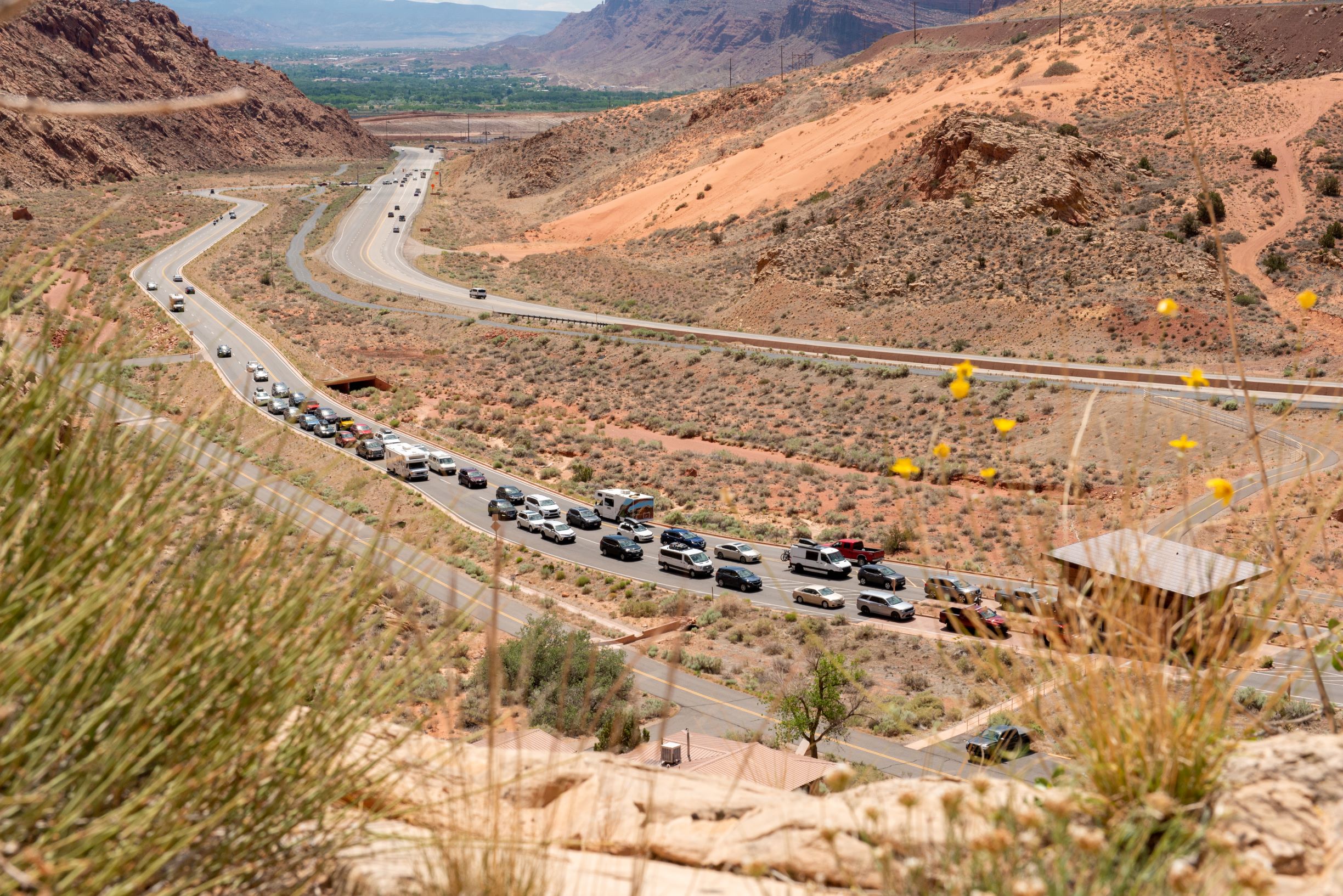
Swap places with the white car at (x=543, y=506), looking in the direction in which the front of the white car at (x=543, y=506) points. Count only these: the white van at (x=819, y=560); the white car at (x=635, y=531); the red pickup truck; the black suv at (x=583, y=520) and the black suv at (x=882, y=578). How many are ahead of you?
5

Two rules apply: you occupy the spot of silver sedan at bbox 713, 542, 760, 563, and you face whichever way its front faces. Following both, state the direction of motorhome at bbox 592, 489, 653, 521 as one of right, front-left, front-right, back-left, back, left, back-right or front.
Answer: back

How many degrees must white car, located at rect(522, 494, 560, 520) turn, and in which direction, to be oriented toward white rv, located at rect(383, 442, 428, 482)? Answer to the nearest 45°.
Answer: approximately 180°

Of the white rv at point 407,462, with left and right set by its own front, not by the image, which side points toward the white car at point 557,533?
front

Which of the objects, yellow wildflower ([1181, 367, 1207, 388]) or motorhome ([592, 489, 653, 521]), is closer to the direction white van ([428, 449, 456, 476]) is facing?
the motorhome

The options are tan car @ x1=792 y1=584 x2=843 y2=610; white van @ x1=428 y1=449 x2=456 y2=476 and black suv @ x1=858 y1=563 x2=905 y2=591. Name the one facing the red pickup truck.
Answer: the white van

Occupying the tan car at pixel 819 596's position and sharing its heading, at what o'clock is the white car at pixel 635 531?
the white car at pixel 635 531 is roughly at 6 o'clock from the tan car at pixel 819 596.

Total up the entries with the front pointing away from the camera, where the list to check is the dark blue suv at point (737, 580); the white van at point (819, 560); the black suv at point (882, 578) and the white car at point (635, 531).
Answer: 0

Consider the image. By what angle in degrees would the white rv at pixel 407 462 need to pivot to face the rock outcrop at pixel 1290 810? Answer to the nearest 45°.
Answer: approximately 45° to its right

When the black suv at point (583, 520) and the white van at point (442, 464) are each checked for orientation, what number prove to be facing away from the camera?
0

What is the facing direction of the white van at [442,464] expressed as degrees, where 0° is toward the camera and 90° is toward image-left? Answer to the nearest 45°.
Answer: approximately 315°

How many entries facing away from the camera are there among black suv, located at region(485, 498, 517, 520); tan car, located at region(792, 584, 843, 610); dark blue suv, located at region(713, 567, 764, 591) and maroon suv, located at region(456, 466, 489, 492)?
0

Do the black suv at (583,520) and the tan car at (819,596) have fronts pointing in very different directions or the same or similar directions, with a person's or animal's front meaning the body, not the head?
same or similar directions

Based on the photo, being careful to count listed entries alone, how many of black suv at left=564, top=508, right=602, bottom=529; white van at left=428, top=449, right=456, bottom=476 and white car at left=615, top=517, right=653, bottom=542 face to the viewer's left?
0

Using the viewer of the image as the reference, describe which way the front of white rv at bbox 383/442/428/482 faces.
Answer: facing the viewer and to the right of the viewer

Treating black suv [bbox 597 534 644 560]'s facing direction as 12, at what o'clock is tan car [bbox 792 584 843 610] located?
The tan car is roughly at 12 o'clock from the black suv.

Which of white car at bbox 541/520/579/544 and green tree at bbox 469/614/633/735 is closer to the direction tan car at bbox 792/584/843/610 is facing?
the green tree

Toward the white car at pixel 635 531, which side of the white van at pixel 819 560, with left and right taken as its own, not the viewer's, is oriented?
back
